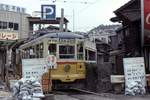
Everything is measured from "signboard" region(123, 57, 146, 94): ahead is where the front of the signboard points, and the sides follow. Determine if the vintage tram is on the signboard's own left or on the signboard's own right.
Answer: on the signboard's own right

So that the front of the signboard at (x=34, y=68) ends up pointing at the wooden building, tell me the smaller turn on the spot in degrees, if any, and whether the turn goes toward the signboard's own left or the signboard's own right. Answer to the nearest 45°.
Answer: approximately 135° to the signboard's own left

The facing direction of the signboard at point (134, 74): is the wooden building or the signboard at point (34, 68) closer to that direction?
the signboard

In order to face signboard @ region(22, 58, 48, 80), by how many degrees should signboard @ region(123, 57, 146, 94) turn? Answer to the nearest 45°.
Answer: approximately 45° to its right

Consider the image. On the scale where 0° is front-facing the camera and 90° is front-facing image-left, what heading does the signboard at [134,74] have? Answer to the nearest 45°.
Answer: approximately 0°

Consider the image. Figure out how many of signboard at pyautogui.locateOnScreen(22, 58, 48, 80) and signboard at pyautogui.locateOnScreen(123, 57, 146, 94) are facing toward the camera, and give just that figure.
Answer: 2

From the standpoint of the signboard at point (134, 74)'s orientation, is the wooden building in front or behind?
behind

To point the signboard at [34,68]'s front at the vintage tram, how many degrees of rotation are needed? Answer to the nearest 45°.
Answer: approximately 135° to its left
